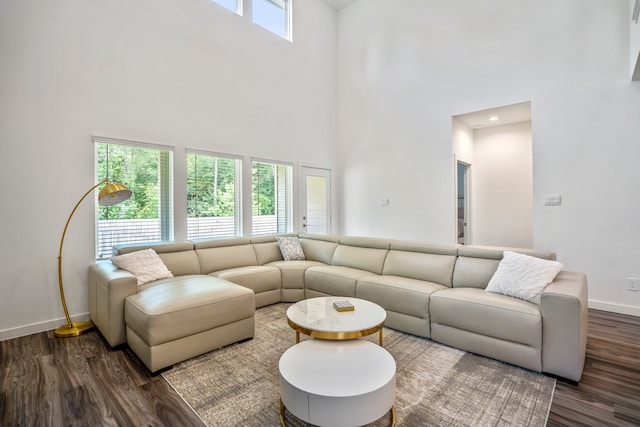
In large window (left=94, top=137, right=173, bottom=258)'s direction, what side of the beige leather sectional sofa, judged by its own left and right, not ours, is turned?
right

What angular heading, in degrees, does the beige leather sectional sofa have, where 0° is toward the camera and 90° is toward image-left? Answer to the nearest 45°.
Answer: approximately 0°

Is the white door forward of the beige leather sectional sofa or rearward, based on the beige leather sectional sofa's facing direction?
rearward

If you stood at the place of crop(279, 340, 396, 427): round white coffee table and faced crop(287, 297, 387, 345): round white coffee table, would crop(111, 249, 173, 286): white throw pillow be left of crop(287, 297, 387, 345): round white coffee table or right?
left

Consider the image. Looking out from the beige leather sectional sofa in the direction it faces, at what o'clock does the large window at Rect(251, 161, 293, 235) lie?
The large window is roughly at 5 o'clock from the beige leather sectional sofa.

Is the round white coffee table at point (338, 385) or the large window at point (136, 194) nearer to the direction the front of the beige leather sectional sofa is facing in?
the round white coffee table

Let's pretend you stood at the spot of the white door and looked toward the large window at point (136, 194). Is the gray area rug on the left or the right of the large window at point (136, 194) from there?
left
